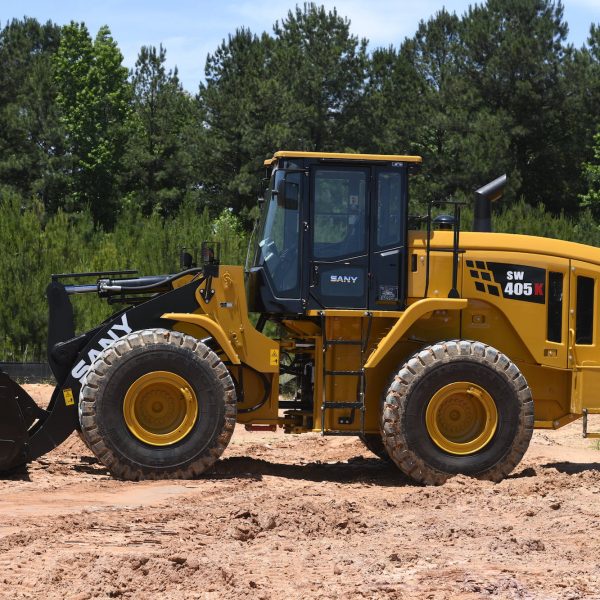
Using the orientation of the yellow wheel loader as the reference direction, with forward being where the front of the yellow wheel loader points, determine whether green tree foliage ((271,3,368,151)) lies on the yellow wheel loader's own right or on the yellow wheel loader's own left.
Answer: on the yellow wheel loader's own right

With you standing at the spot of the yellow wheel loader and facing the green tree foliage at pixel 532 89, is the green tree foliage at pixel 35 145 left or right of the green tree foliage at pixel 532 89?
left

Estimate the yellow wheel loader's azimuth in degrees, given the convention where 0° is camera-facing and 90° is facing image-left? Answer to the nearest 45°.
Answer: approximately 90°

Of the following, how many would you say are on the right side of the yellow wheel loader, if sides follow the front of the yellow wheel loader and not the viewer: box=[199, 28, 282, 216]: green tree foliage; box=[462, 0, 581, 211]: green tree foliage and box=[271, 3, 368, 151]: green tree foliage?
3

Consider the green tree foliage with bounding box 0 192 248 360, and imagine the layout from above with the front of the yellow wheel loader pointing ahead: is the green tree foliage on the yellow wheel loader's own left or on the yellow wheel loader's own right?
on the yellow wheel loader's own right

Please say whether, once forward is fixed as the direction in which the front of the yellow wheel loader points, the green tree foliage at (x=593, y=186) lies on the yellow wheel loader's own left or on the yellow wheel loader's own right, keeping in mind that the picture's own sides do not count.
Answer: on the yellow wheel loader's own right

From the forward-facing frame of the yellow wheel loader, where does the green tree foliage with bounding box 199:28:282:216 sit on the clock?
The green tree foliage is roughly at 3 o'clock from the yellow wheel loader.
